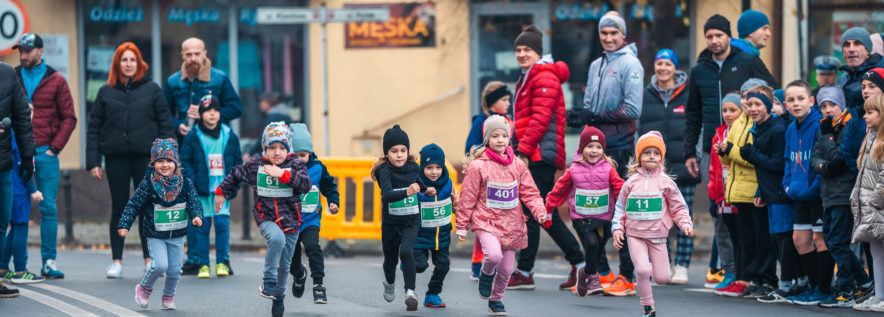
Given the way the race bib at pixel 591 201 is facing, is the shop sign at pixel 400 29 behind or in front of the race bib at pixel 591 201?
behind

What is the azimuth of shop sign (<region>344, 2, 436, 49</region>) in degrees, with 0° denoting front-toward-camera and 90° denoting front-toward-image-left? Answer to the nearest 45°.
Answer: approximately 0°

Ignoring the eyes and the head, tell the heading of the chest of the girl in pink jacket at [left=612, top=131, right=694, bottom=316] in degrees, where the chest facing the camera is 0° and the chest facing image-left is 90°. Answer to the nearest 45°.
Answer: approximately 0°

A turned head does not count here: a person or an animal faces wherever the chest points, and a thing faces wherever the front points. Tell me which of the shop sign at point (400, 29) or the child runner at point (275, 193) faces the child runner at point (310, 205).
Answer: the shop sign

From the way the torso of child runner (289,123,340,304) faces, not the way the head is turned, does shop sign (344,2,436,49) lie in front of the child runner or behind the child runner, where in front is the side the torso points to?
behind
